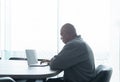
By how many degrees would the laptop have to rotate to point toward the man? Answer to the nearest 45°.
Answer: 0° — it already faces them

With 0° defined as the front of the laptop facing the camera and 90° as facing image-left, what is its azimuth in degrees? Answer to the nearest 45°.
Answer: approximately 315°
